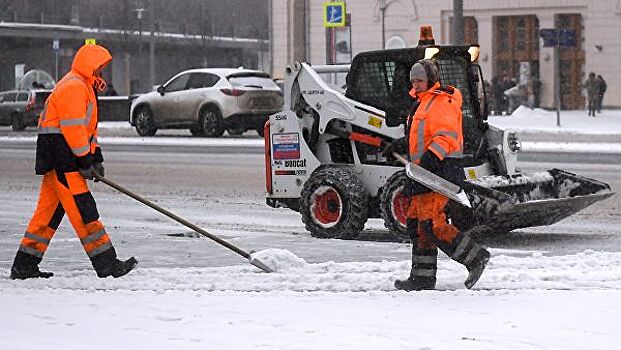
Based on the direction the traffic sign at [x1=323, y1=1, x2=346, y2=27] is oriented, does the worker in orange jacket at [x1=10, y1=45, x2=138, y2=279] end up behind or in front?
in front

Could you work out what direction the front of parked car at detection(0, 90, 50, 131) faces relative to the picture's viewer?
facing away from the viewer and to the left of the viewer

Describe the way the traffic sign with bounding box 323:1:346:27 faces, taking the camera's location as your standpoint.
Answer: facing the viewer

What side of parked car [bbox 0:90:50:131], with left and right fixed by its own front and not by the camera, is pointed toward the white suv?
back

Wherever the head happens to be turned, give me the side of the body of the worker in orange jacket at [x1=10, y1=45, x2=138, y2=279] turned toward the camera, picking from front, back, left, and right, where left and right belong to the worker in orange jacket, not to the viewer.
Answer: right

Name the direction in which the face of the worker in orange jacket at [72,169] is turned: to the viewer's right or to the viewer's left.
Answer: to the viewer's right

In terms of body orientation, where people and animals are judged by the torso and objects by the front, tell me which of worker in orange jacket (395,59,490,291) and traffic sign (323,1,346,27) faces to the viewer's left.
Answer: the worker in orange jacket

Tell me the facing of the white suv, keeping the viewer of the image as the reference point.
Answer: facing away from the viewer and to the left of the viewer

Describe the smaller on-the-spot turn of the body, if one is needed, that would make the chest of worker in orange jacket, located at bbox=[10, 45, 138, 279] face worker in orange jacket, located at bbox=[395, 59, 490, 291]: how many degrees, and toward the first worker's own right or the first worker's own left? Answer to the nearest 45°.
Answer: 0° — they already face them

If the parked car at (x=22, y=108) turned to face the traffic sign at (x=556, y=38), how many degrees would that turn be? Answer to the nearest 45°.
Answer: approximately 180°

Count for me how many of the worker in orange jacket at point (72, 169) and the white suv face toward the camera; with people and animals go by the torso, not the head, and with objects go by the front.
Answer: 0

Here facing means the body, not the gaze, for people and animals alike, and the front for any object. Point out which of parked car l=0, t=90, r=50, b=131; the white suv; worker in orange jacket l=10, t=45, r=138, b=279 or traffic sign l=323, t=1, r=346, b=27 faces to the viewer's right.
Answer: the worker in orange jacket

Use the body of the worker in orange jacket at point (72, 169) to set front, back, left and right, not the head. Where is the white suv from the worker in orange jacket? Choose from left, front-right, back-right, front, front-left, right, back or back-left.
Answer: left

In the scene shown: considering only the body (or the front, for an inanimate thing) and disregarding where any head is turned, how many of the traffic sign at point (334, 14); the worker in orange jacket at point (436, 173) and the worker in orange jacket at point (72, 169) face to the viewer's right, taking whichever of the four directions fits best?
1

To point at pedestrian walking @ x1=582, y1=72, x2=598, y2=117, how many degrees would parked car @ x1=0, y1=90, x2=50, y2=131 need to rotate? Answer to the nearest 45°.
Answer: approximately 135° to its right
